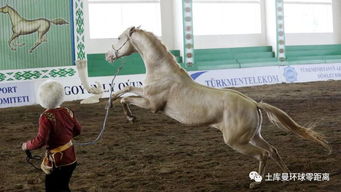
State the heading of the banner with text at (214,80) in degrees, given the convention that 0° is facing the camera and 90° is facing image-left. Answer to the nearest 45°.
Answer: approximately 0°

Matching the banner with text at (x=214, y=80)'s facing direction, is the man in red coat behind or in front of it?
in front

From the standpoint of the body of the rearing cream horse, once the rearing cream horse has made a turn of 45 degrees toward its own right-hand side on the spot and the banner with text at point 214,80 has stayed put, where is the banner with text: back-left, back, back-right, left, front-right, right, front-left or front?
front-right

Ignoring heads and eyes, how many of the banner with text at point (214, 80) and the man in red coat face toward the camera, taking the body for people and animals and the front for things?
1

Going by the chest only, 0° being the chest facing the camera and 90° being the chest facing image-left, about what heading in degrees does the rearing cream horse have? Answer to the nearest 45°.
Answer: approximately 90°

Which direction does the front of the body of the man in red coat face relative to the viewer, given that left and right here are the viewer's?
facing away from the viewer and to the left of the viewer
